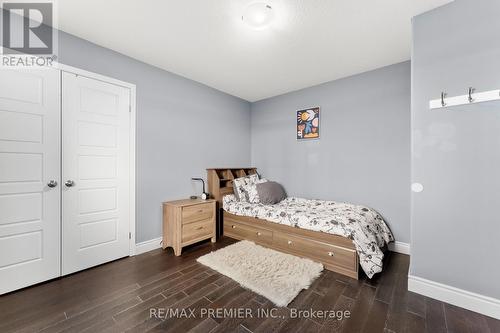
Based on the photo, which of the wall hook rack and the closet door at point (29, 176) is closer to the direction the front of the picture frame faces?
the closet door

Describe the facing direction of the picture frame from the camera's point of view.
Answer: facing the viewer and to the left of the viewer

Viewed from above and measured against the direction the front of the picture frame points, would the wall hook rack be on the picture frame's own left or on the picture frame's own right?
on the picture frame's own left

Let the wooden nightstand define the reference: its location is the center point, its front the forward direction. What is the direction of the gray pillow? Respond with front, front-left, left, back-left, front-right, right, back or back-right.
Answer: front-left

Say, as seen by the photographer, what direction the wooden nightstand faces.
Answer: facing the viewer and to the right of the viewer

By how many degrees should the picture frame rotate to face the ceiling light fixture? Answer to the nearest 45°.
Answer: approximately 45° to its left

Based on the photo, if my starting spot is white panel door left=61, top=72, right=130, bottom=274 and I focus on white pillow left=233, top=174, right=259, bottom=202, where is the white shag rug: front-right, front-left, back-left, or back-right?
front-right

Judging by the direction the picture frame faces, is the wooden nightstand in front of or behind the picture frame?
in front

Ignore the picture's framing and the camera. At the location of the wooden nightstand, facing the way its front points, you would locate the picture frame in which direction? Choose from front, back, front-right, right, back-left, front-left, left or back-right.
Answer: front-left

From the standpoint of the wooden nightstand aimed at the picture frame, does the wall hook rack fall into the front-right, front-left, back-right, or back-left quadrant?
front-right

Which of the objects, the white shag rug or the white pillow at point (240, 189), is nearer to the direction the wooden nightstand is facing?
the white shag rug

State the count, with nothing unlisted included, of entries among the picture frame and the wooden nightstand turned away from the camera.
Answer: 0

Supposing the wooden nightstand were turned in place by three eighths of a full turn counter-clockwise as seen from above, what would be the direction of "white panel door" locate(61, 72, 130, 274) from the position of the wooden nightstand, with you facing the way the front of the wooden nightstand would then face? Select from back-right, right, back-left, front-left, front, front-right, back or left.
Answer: left

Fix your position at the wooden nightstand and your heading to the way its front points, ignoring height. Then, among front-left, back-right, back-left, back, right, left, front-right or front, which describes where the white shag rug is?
front
